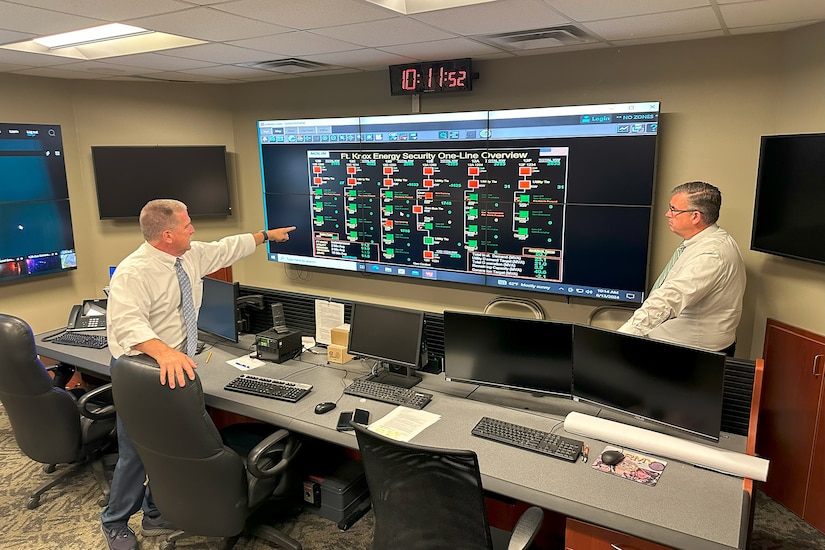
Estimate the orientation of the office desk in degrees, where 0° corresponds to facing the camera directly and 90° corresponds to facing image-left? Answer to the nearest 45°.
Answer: approximately 45°

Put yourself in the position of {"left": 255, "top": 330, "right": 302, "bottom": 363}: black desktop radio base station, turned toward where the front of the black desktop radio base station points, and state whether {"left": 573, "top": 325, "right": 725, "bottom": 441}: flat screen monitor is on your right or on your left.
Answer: on your left

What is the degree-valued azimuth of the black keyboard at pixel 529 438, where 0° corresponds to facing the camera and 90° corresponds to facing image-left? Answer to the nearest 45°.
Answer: approximately 45°

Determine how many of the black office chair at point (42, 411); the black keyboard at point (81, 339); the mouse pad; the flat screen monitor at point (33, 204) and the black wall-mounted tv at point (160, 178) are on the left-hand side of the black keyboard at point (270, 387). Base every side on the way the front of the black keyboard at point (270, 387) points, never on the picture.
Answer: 1

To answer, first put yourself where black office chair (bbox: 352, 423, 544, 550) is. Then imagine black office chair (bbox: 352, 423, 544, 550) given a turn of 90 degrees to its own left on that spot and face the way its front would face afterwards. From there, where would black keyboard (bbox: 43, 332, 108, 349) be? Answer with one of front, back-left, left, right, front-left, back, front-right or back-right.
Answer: front

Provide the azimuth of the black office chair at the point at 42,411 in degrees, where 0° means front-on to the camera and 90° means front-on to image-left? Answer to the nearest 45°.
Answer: approximately 225°

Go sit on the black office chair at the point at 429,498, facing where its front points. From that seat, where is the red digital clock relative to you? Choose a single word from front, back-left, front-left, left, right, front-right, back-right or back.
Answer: front-left

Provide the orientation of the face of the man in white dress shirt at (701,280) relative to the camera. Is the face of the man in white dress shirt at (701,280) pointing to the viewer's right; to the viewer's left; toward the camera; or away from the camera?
to the viewer's left

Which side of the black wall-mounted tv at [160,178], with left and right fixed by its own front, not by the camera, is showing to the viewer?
front

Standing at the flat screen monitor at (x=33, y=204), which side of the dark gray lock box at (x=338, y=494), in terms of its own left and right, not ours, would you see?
right

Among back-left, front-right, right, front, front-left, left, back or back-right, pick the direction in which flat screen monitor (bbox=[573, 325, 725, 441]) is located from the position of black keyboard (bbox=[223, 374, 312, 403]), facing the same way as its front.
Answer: left

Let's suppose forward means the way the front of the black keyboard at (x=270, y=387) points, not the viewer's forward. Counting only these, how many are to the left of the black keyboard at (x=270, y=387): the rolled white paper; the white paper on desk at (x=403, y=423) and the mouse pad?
3

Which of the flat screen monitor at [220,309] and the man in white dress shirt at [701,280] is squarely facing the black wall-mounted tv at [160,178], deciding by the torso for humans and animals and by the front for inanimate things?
the man in white dress shirt

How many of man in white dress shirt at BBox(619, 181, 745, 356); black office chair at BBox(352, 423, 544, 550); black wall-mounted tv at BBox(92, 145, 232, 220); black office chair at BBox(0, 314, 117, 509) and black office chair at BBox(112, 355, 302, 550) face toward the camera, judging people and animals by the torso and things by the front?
1

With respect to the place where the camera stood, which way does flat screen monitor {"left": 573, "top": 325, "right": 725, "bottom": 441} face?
facing the viewer and to the left of the viewer

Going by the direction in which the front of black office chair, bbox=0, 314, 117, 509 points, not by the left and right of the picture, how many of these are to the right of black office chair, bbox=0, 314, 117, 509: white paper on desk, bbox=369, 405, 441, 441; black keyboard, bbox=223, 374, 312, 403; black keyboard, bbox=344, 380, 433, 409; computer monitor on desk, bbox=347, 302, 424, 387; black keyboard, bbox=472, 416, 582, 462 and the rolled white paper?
6
